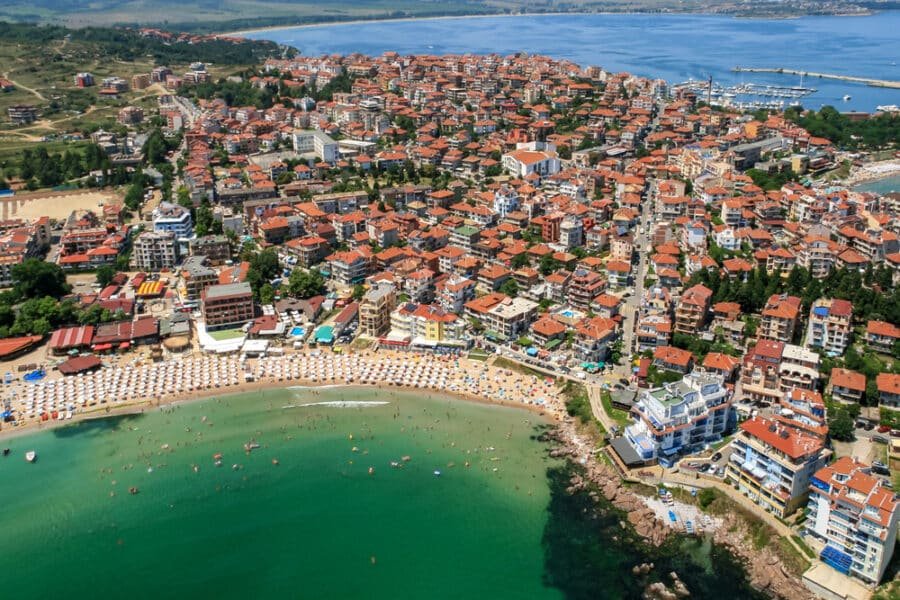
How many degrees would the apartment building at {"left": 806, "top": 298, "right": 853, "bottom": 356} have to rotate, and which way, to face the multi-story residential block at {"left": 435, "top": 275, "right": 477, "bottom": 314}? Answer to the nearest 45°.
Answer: approximately 90° to its right

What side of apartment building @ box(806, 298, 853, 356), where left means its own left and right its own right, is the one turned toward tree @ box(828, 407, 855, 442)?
front

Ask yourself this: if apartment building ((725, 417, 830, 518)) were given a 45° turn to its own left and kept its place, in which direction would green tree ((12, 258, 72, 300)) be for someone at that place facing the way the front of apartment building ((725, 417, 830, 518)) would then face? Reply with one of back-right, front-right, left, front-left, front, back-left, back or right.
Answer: right

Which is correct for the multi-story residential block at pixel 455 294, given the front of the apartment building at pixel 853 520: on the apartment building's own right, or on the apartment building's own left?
on the apartment building's own right

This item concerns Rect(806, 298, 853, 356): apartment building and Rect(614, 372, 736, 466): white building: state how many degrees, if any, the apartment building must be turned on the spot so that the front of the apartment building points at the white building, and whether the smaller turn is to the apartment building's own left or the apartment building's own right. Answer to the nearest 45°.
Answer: approximately 45° to the apartment building's own right

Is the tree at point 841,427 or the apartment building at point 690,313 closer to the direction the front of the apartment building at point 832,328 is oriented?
the tree

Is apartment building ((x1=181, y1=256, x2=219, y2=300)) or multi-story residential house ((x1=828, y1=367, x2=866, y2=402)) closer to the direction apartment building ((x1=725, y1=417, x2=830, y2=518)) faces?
the apartment building

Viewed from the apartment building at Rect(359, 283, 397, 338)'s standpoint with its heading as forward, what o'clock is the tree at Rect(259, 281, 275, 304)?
The tree is roughly at 4 o'clock from the apartment building.

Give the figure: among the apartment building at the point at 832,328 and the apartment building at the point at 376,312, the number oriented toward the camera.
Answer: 2

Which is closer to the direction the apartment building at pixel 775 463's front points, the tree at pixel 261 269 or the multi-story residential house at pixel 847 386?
the tree

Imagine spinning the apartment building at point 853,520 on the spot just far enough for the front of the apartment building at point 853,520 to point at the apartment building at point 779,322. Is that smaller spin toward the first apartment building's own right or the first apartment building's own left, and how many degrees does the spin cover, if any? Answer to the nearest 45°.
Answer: approximately 135° to the first apartment building's own right

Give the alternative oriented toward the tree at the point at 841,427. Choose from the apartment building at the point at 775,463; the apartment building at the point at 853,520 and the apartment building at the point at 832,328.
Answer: the apartment building at the point at 832,328

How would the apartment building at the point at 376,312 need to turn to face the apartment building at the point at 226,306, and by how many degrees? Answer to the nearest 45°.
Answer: approximately 90° to its right

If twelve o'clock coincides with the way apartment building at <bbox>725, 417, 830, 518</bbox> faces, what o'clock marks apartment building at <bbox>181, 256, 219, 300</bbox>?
apartment building at <bbox>181, 256, 219, 300</bbox> is roughly at 2 o'clock from apartment building at <bbox>725, 417, 830, 518</bbox>.
